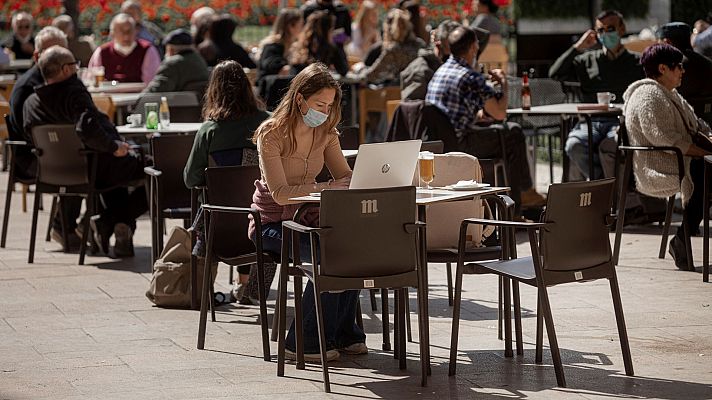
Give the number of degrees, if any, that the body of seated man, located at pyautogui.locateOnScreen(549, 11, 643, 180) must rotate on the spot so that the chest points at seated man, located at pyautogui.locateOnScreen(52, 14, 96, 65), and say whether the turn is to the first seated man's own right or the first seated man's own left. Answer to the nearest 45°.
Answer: approximately 135° to the first seated man's own right

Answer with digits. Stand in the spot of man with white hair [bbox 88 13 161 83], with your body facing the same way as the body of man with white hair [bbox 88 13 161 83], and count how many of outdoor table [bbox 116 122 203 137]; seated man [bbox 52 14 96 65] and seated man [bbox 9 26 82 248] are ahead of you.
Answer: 2

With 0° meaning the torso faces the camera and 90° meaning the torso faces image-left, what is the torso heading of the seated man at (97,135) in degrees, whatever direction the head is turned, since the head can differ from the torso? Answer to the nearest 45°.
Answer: approximately 225°

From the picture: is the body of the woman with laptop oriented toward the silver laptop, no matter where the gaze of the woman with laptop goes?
yes

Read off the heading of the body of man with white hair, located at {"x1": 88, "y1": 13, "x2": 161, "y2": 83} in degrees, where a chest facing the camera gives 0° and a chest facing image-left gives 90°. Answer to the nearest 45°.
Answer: approximately 0°

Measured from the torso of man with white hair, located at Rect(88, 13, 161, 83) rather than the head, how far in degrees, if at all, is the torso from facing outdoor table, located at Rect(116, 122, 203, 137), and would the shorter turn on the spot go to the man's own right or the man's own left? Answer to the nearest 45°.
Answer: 0° — they already face it

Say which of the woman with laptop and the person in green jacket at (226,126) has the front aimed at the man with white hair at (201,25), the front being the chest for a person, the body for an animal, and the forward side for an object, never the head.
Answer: the person in green jacket

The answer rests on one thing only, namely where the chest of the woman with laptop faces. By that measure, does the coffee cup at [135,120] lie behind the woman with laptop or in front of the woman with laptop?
behind

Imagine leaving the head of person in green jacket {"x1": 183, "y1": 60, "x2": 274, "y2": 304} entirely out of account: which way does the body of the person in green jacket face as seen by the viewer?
away from the camera
